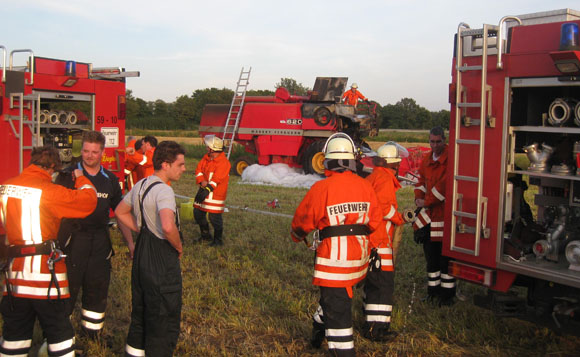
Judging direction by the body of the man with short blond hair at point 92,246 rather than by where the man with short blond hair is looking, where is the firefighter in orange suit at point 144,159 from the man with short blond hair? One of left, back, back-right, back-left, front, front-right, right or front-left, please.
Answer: back

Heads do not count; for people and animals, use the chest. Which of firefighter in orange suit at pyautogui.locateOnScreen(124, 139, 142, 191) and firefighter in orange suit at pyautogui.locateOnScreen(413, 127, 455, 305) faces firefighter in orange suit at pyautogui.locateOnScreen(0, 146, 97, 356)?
firefighter in orange suit at pyautogui.locateOnScreen(413, 127, 455, 305)

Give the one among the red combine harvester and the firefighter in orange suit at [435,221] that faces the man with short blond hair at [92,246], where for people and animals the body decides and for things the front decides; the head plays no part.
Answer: the firefighter in orange suit

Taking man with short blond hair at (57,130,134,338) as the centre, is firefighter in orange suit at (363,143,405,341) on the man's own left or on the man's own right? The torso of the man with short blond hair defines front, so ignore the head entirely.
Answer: on the man's own left

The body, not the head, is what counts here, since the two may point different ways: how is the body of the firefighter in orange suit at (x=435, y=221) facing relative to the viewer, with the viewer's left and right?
facing the viewer and to the left of the viewer

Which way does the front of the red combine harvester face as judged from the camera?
facing to the right of the viewer
